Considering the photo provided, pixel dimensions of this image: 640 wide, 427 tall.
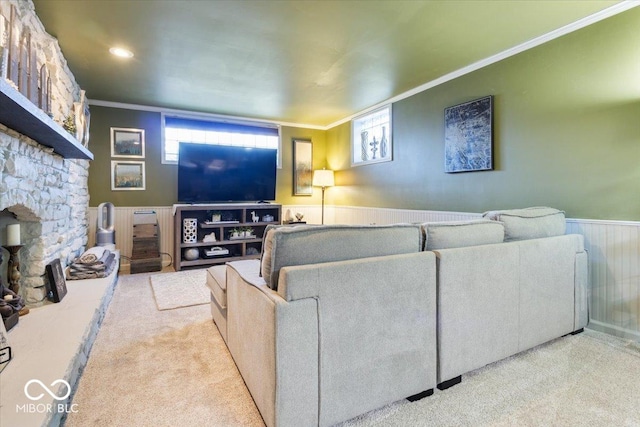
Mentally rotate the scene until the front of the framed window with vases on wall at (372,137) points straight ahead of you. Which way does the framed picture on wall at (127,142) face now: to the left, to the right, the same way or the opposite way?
to the left

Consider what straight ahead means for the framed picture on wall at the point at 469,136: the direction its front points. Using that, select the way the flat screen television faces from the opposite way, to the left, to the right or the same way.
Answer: to the left

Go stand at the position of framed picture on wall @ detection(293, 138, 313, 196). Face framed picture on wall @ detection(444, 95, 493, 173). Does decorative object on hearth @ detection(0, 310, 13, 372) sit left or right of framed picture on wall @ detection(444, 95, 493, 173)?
right

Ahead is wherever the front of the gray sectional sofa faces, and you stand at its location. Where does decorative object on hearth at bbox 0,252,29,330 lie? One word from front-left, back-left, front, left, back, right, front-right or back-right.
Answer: front-left

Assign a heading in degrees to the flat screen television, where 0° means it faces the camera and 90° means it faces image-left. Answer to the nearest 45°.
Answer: approximately 0°

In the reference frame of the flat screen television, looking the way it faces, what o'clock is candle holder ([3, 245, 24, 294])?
The candle holder is roughly at 1 o'clock from the flat screen television.

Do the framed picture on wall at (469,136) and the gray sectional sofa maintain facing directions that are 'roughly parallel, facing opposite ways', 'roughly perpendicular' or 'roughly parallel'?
roughly perpendicular

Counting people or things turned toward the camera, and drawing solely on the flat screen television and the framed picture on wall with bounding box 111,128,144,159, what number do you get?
2

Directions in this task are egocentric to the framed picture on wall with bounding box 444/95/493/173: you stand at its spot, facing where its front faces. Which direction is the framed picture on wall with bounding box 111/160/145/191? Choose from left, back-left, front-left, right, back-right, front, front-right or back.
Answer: front-right

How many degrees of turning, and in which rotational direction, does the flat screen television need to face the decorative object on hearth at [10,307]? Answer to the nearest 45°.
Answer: approximately 45° to its right

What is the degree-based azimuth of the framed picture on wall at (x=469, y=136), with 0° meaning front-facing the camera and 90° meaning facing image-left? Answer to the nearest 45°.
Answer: approximately 45°

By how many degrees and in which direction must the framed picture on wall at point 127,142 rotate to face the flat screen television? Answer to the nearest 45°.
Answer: approximately 90° to its left

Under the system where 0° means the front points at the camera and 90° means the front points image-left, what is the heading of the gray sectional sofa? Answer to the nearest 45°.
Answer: approximately 135°

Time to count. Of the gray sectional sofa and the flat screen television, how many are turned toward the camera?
1
